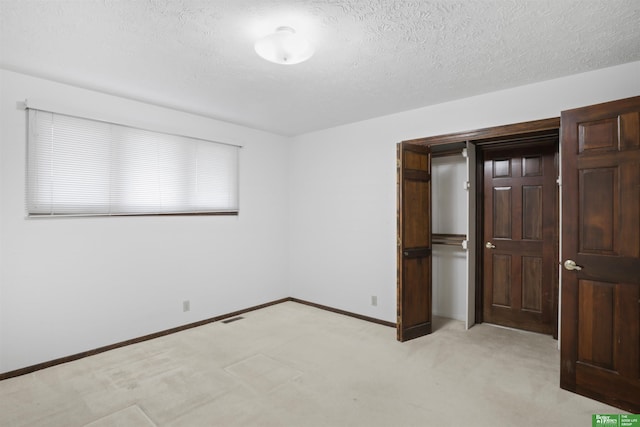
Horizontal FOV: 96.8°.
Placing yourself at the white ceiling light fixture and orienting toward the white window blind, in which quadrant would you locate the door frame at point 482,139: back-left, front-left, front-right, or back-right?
back-right

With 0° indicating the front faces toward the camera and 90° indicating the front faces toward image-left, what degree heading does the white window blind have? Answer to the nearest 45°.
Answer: approximately 315°

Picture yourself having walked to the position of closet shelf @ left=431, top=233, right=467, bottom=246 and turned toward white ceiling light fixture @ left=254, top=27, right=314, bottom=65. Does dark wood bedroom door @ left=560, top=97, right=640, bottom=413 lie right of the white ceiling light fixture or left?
left

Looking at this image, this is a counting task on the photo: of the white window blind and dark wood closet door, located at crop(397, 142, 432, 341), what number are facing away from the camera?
0

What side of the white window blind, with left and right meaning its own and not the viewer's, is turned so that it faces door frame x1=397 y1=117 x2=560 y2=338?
front

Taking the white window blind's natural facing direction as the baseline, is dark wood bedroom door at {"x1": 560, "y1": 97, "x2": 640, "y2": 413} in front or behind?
in front
